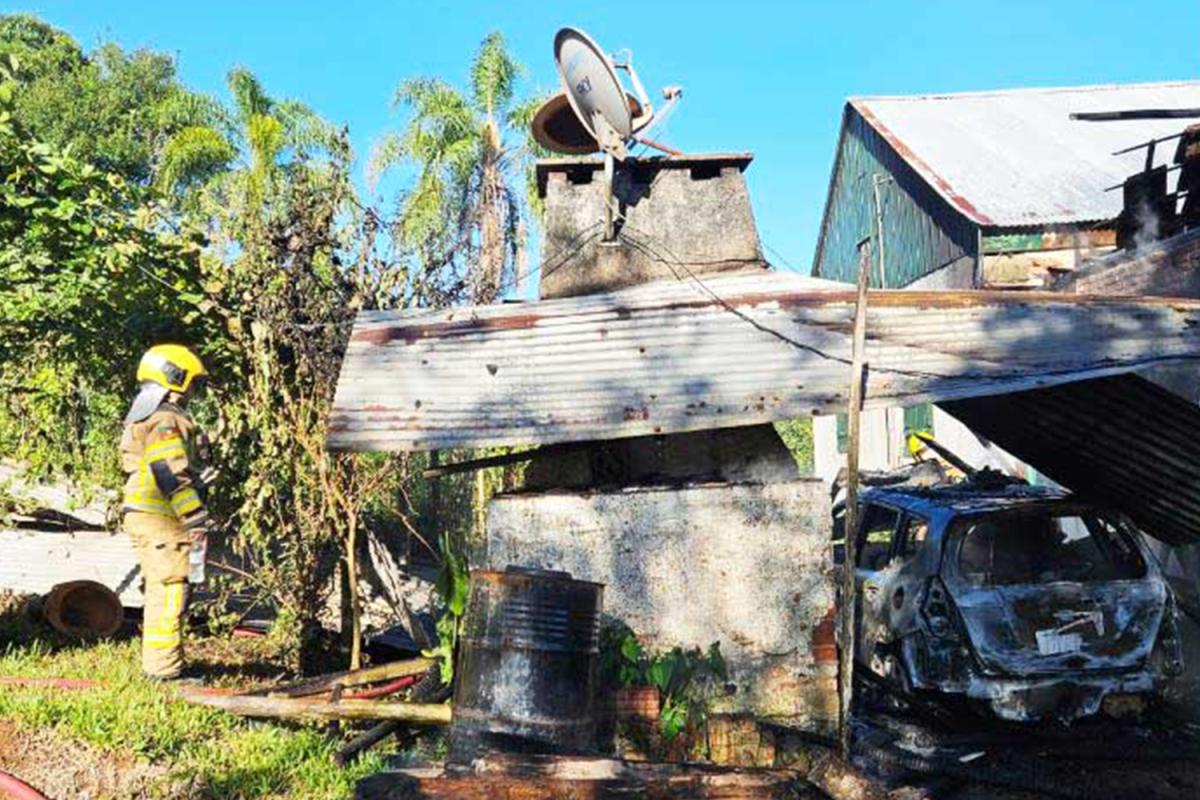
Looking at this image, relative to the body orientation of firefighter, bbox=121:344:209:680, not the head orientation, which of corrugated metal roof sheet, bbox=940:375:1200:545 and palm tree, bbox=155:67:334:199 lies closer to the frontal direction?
the corrugated metal roof sheet

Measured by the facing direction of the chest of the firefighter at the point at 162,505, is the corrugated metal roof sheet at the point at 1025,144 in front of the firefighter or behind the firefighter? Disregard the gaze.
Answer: in front

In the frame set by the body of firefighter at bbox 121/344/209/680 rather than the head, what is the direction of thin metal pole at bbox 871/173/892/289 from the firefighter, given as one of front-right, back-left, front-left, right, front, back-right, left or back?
front-left

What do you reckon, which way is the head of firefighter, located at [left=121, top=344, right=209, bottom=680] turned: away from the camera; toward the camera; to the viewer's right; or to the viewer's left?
to the viewer's right

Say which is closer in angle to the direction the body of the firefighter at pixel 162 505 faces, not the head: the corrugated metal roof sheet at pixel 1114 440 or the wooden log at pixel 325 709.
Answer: the corrugated metal roof sheet

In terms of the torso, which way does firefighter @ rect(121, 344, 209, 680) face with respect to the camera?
to the viewer's right

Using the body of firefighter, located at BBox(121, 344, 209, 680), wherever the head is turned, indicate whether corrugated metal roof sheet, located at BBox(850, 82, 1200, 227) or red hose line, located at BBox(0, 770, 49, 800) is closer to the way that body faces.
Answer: the corrugated metal roof sheet

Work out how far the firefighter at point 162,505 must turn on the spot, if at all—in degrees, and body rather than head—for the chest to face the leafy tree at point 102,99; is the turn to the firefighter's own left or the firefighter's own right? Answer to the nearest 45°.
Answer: approximately 90° to the firefighter's own left

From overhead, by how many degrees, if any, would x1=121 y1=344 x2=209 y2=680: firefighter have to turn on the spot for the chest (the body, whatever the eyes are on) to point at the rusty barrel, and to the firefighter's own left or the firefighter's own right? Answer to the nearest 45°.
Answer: approximately 45° to the firefighter's own right

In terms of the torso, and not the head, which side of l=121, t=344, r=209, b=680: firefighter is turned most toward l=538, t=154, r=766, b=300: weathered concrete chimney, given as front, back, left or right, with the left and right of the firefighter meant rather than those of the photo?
front

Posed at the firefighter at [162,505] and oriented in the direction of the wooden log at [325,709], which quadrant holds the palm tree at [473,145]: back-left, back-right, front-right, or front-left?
back-left
